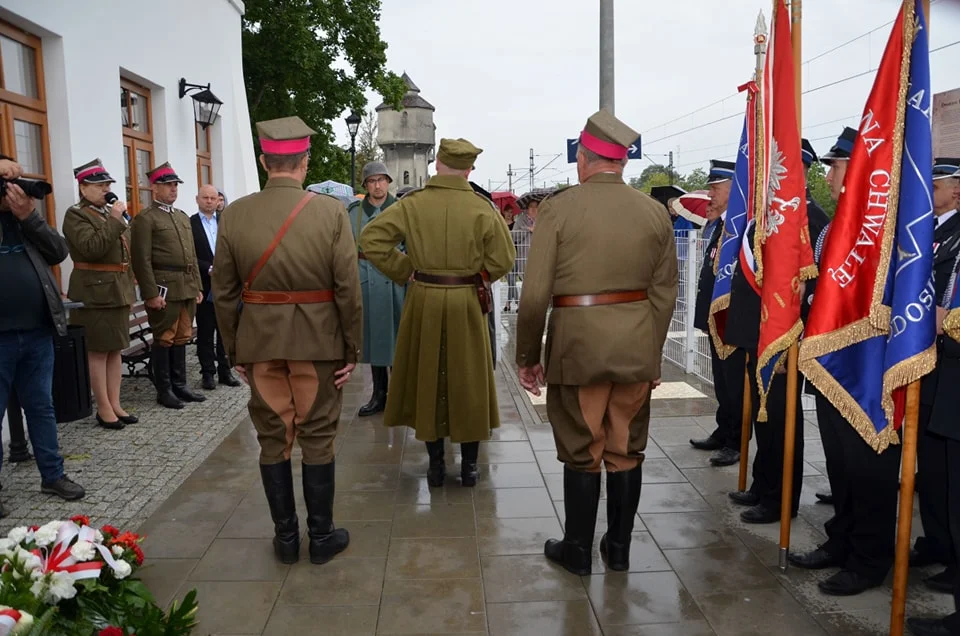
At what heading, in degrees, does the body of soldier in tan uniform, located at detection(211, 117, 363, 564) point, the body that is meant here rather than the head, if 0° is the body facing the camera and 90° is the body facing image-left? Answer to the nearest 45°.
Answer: approximately 180°

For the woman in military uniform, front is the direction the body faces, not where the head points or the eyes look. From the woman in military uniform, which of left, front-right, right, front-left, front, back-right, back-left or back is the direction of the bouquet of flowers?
front-right

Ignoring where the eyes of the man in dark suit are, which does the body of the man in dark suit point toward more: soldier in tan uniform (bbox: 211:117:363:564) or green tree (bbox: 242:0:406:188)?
the soldier in tan uniform

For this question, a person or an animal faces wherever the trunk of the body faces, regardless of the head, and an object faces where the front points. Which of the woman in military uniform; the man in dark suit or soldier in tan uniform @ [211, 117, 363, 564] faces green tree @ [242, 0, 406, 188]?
the soldier in tan uniform

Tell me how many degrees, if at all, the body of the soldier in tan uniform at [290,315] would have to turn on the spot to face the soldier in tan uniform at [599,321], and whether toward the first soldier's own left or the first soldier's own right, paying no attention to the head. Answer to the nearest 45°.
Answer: approximately 135° to the first soldier's own right

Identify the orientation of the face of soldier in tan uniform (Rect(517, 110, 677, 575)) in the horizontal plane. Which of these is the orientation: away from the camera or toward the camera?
away from the camera

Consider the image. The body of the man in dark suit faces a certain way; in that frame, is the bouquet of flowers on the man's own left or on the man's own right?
on the man's own right

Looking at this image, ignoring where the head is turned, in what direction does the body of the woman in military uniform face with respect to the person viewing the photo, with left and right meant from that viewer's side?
facing the viewer and to the right of the viewer

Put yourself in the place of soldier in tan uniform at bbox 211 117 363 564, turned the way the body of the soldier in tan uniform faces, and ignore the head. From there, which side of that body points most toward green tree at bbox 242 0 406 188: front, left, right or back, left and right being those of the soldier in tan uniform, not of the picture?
front

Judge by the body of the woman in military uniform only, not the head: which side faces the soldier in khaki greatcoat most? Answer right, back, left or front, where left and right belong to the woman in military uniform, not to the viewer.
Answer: front

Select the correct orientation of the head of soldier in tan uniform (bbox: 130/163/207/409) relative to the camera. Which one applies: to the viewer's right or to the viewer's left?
to the viewer's right

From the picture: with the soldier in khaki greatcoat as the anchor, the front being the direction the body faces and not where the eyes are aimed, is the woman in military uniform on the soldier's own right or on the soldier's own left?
on the soldier's own left

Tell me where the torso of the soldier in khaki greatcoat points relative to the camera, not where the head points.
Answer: away from the camera

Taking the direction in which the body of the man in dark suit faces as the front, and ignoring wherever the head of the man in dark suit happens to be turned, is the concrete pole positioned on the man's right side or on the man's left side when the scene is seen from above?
on the man's left side

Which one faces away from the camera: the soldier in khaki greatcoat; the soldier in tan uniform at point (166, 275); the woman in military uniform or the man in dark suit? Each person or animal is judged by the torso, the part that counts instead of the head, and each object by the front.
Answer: the soldier in khaki greatcoat

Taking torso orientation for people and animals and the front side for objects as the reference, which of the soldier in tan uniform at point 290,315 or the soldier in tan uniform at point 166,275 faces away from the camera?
the soldier in tan uniform at point 290,315
